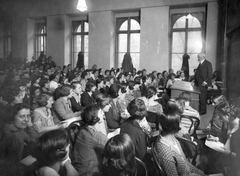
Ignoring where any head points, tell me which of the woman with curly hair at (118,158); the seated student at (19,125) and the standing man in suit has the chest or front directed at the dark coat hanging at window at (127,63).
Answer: the woman with curly hair

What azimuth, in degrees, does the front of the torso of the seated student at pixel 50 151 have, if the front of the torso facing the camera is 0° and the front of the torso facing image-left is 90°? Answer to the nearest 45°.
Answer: approximately 270°

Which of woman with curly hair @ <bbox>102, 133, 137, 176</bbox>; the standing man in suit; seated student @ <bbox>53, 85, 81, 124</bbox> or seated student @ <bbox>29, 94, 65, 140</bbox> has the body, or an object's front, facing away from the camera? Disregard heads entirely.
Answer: the woman with curly hair

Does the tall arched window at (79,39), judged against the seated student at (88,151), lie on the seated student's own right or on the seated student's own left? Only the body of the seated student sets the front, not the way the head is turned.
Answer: on the seated student's own left

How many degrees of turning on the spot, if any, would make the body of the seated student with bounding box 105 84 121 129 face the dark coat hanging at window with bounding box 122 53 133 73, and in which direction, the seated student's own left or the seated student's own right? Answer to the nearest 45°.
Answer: approximately 45° to the seated student's own left

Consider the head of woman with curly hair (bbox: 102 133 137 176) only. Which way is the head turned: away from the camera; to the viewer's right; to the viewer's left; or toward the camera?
away from the camera

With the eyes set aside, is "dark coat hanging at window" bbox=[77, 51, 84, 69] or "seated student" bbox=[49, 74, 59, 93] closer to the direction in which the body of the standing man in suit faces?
the seated student

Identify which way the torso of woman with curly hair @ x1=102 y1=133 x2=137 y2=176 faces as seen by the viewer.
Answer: away from the camera

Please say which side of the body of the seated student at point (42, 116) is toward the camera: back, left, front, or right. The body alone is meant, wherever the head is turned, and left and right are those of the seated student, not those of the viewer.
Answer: right

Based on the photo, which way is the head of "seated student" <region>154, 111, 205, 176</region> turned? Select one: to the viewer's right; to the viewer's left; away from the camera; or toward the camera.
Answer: away from the camera

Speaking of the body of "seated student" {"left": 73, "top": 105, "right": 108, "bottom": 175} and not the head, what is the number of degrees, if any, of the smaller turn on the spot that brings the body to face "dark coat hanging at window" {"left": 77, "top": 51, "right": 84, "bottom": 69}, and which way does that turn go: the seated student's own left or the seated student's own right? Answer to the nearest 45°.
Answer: approximately 45° to the seated student's own left

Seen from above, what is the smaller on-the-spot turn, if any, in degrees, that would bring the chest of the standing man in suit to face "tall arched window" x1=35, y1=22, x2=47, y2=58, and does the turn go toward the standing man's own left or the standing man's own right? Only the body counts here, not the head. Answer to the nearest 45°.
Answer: approximately 90° to the standing man's own right

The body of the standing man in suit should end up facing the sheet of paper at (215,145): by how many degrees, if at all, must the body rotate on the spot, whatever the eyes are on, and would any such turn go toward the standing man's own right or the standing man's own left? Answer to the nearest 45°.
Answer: approximately 45° to the standing man's own left

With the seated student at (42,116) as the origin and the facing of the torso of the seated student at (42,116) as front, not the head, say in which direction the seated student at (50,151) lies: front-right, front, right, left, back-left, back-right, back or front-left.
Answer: right

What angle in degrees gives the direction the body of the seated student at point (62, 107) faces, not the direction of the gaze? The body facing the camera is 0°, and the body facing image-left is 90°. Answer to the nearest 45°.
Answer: approximately 270°

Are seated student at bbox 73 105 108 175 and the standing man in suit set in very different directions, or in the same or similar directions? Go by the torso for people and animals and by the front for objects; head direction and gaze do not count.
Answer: very different directions
